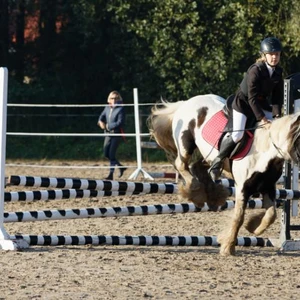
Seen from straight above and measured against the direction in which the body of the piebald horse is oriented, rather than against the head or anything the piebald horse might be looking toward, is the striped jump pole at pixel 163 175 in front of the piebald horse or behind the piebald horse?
behind

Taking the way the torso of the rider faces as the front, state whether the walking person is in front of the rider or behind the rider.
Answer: behind

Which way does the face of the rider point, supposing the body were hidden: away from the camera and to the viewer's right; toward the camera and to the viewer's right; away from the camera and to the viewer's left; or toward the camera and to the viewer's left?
toward the camera and to the viewer's right

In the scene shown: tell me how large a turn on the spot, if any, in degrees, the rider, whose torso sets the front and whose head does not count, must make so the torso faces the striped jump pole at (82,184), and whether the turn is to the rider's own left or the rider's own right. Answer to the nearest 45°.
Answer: approximately 135° to the rider's own right

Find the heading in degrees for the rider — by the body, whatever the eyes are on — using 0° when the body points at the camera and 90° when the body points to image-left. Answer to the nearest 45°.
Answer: approximately 315°

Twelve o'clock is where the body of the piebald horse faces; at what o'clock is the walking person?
The walking person is roughly at 7 o'clock from the piebald horse.

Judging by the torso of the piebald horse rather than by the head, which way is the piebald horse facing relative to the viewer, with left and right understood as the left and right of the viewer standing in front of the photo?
facing the viewer and to the right of the viewer
